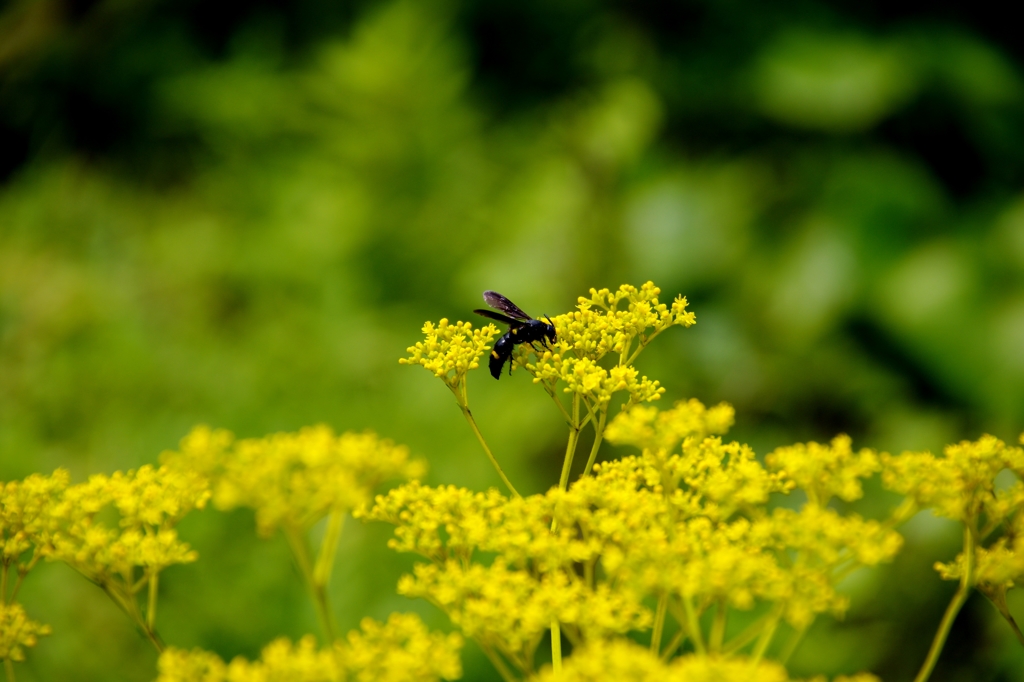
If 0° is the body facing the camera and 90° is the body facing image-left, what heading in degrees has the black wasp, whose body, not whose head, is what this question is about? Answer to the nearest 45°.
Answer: approximately 270°
